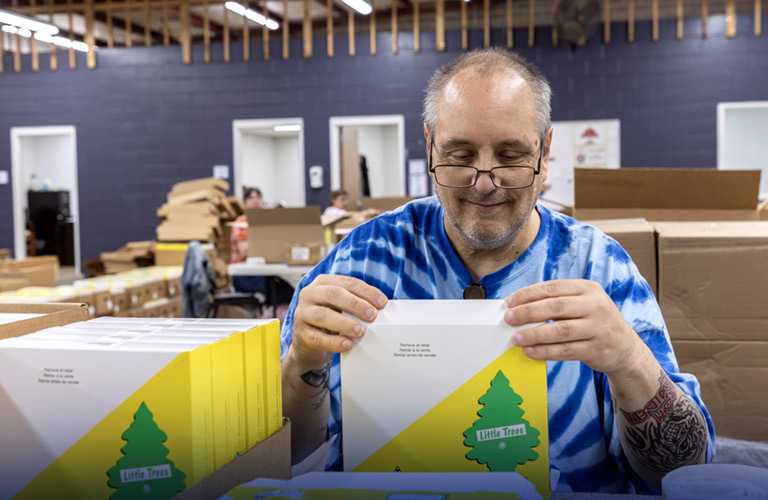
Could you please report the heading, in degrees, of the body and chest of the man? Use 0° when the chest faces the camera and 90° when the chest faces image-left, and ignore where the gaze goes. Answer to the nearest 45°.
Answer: approximately 0°

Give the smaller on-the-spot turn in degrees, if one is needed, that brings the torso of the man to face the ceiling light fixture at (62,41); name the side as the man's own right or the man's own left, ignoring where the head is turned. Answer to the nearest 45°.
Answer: approximately 135° to the man's own right

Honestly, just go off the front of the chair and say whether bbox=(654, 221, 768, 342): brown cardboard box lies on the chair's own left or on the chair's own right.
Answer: on the chair's own right

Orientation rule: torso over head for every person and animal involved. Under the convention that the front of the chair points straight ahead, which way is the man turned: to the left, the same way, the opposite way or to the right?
to the right

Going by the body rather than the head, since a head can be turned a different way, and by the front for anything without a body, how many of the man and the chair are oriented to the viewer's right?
1

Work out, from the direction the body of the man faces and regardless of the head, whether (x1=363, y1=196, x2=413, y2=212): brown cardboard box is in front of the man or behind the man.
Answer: behind

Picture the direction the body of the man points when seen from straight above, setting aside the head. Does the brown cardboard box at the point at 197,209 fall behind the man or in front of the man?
behind

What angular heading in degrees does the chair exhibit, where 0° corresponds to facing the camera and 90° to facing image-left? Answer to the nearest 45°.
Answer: approximately 270°
